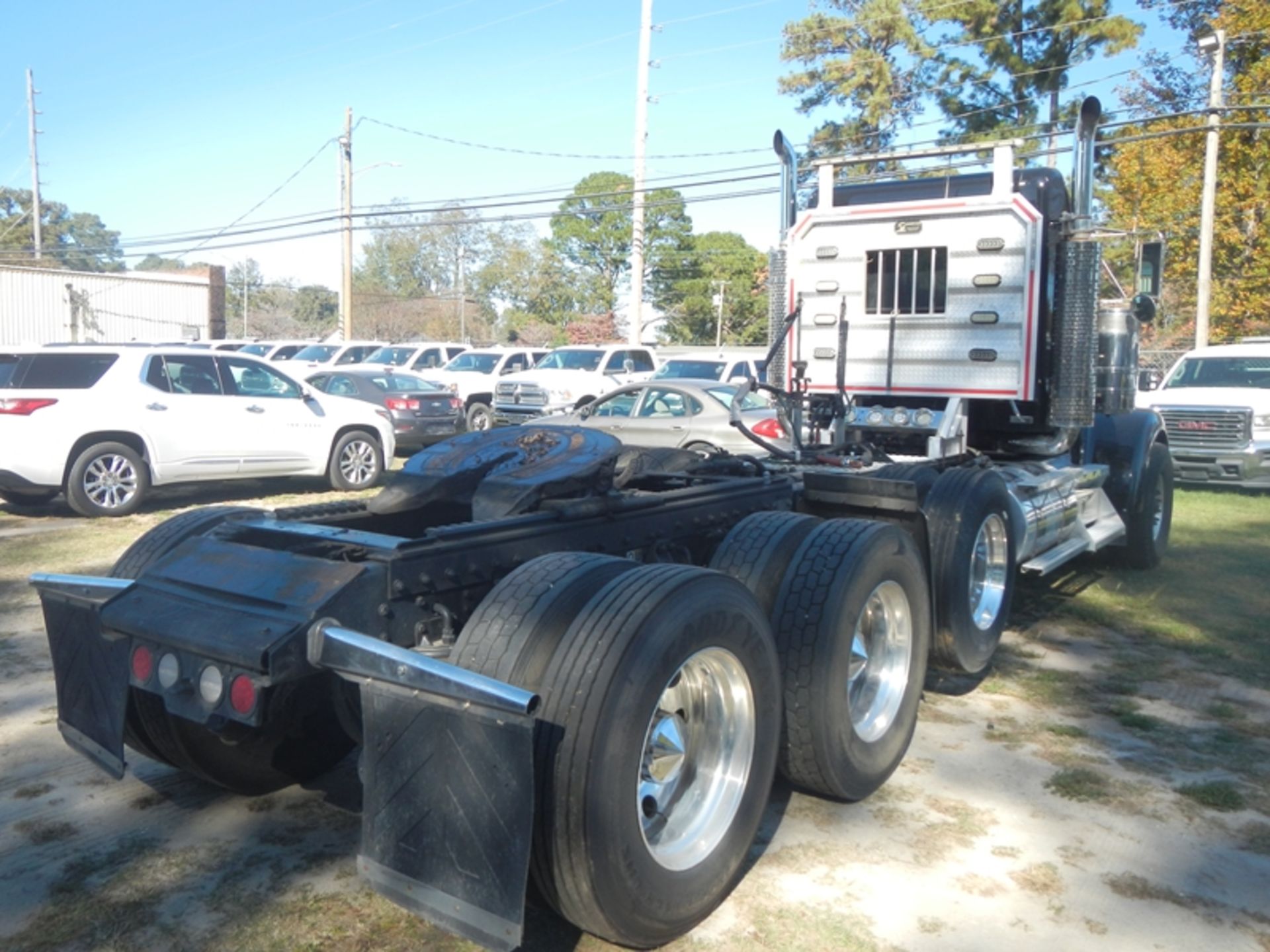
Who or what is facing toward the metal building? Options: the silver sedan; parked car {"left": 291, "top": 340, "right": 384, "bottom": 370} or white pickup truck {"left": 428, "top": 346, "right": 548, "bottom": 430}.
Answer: the silver sedan

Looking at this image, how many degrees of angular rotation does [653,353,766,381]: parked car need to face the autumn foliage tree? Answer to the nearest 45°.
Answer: approximately 180°

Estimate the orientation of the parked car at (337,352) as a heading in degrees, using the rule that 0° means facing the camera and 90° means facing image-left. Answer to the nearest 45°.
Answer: approximately 45°

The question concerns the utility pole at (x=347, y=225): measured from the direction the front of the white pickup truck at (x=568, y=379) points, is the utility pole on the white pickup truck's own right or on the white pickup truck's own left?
on the white pickup truck's own right

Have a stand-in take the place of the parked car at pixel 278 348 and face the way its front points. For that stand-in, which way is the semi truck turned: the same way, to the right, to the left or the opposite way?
the opposite way

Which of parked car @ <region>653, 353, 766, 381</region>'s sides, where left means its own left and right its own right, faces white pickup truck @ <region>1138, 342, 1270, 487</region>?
left

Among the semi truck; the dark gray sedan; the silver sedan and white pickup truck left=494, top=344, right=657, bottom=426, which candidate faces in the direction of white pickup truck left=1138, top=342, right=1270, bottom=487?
the semi truck

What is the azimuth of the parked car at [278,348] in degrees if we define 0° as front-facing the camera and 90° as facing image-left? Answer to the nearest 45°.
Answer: approximately 45°

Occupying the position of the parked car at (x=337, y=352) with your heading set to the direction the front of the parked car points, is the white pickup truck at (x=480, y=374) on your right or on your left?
on your left

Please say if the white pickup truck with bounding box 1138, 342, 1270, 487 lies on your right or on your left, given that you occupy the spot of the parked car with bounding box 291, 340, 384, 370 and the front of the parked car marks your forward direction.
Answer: on your left

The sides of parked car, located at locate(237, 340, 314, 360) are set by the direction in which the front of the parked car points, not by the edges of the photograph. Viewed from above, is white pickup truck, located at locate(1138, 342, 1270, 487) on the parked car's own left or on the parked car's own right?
on the parked car's own left

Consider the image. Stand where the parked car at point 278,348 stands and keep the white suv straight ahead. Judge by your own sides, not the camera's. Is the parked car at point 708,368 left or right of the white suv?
left

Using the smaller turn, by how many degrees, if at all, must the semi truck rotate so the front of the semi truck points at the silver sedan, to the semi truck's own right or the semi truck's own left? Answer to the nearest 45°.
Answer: approximately 45° to the semi truck's own left

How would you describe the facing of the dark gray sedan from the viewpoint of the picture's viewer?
facing away from the viewer and to the left of the viewer

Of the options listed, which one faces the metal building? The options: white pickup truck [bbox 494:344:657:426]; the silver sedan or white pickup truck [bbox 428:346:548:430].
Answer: the silver sedan

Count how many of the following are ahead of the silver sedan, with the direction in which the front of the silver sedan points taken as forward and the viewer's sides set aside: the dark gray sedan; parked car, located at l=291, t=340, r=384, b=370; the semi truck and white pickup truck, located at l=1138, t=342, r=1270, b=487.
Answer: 2

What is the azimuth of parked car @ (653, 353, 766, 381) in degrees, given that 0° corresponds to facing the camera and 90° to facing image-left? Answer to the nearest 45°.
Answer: approximately 45°

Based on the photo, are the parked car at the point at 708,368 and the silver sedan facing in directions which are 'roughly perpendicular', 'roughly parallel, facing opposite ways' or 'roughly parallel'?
roughly perpendicular
